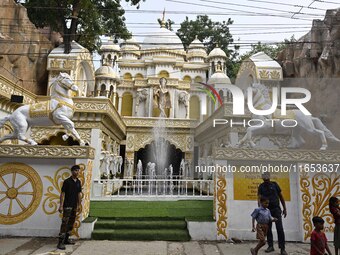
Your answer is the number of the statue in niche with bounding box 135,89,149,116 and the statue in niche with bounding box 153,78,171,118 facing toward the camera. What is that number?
2

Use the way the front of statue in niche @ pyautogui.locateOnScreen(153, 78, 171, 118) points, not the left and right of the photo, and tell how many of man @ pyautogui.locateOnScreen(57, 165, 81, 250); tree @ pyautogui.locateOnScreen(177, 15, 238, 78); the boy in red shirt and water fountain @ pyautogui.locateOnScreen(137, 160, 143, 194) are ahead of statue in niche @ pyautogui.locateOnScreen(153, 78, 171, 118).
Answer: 3

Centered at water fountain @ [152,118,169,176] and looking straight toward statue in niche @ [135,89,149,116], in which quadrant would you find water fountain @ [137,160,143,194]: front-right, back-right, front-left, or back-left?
back-left

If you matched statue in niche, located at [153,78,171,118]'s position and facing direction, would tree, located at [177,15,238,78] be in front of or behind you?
behind

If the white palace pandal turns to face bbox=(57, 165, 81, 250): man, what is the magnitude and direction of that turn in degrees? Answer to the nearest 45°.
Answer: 0° — it already faces them

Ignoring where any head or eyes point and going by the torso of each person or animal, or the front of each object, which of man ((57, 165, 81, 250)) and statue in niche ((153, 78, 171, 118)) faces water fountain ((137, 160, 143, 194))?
the statue in niche

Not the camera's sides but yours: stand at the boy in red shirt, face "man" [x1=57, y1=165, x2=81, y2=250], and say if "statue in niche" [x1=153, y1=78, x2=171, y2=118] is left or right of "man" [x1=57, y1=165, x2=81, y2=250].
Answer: right

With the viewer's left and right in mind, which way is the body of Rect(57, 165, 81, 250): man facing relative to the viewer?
facing the viewer and to the right of the viewer

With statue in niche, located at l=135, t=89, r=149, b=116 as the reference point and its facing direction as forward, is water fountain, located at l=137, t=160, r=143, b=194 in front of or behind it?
in front

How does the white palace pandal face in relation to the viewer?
toward the camera

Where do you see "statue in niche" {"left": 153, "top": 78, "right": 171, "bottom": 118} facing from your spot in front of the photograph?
facing the viewer
